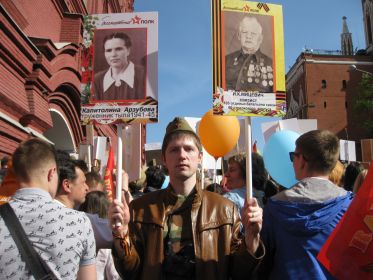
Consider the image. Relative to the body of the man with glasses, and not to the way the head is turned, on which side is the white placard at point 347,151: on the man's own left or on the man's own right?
on the man's own right

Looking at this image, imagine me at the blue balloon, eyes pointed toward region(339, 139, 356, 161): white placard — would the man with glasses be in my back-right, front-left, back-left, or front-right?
back-right

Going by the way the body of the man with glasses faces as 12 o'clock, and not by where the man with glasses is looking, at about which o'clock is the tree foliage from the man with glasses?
The tree foliage is roughly at 12 o'clock from the man with glasses.

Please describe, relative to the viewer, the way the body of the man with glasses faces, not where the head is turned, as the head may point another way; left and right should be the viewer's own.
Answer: facing away from the viewer and to the left of the viewer

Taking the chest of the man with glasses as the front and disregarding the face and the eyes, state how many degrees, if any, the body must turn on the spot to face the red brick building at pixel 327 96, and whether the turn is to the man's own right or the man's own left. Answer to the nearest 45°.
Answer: approximately 45° to the man's own right
